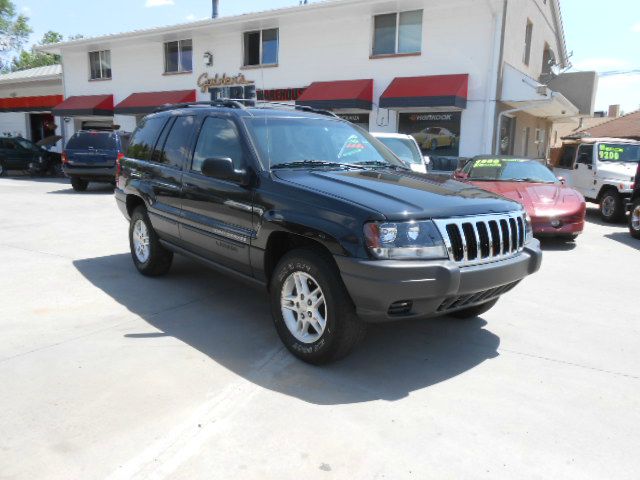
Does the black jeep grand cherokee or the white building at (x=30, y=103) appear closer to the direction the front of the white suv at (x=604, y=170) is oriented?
the black jeep grand cherokee

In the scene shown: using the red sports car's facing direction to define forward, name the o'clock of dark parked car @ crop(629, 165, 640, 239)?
The dark parked car is roughly at 9 o'clock from the red sports car.

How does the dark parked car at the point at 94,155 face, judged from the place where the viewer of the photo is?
facing away from the viewer and to the right of the viewer

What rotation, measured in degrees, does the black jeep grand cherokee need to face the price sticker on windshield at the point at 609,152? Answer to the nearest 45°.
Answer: approximately 90° to its left

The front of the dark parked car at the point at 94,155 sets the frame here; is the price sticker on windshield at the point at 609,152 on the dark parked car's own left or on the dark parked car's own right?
on the dark parked car's own right

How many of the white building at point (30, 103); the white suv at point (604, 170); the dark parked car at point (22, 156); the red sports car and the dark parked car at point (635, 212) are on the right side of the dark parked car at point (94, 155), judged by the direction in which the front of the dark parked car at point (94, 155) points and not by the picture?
3

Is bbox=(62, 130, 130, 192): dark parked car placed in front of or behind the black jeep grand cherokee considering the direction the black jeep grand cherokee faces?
behind

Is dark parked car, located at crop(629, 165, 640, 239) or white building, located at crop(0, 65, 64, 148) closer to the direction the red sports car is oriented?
the dark parked car

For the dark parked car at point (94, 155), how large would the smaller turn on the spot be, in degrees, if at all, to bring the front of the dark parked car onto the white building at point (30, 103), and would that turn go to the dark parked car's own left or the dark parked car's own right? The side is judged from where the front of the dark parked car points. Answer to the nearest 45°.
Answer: approximately 45° to the dark parked car's own left

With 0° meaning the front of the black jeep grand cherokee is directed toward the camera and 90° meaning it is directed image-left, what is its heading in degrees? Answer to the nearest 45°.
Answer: approximately 315°

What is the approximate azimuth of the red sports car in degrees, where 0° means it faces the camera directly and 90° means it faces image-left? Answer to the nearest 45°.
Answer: approximately 315°
